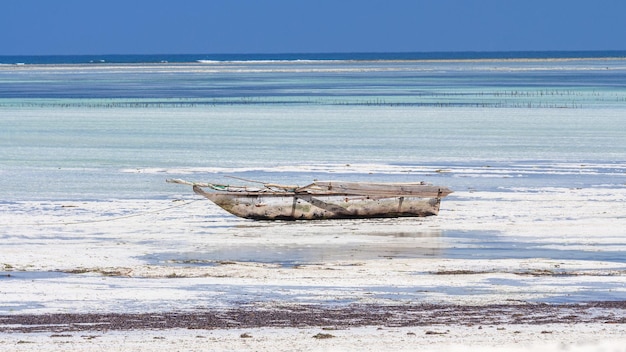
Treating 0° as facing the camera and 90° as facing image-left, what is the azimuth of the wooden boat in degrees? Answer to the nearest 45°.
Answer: approximately 90°
